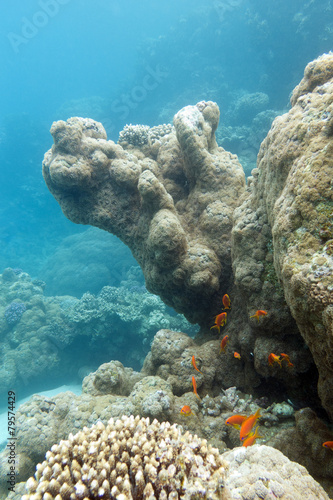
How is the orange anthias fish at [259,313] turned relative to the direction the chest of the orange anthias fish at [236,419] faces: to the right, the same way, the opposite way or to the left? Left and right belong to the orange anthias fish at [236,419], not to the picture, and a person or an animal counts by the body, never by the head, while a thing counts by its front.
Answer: the opposite way

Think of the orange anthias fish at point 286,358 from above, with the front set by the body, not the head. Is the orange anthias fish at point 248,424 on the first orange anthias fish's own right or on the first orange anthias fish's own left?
on the first orange anthias fish's own left

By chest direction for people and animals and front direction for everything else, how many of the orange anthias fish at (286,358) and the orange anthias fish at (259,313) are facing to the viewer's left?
1

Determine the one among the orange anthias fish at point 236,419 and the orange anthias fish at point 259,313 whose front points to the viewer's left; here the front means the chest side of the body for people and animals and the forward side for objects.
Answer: the orange anthias fish at point 236,419

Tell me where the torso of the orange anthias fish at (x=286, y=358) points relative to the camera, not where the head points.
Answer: to the viewer's left

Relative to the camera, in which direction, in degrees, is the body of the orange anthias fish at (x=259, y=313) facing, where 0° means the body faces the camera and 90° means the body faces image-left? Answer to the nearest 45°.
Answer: approximately 270°

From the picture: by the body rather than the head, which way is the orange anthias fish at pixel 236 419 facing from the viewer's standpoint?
to the viewer's left
